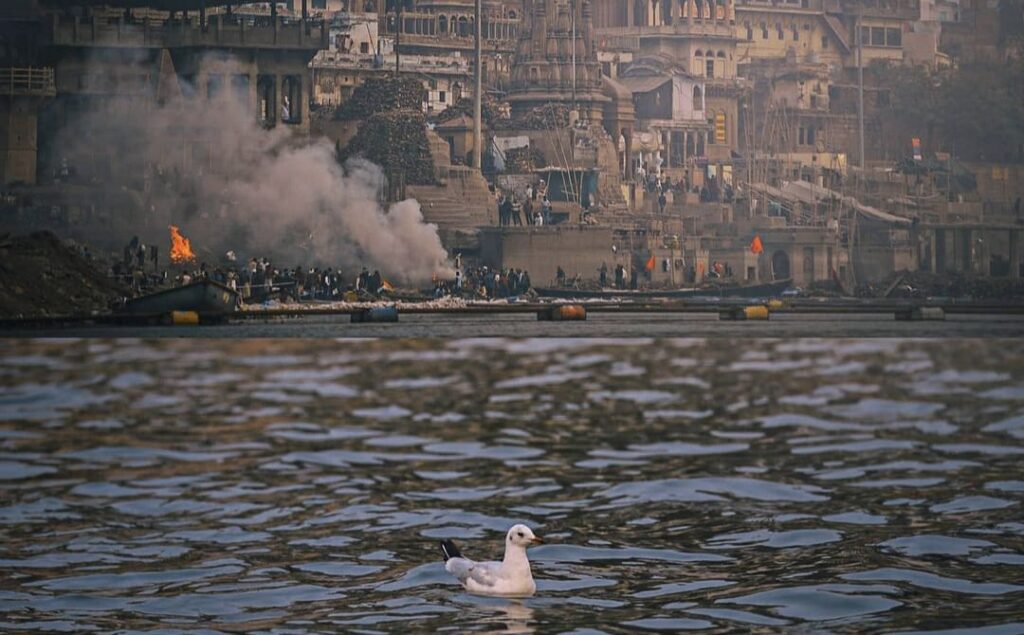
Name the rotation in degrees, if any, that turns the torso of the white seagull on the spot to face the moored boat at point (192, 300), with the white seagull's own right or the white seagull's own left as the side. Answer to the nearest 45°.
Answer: approximately 90° to the white seagull's own left

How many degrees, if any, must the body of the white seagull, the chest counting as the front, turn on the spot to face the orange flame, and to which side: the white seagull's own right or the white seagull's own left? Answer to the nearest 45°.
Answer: approximately 90° to the white seagull's own left

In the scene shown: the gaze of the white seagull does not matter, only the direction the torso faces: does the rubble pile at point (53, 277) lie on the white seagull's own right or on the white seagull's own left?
on the white seagull's own left

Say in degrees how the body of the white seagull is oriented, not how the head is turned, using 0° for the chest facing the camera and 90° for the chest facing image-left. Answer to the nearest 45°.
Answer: approximately 270°

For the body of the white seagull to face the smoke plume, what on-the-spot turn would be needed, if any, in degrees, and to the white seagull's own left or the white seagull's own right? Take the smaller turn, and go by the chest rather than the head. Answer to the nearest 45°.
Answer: approximately 90° to the white seagull's own left
